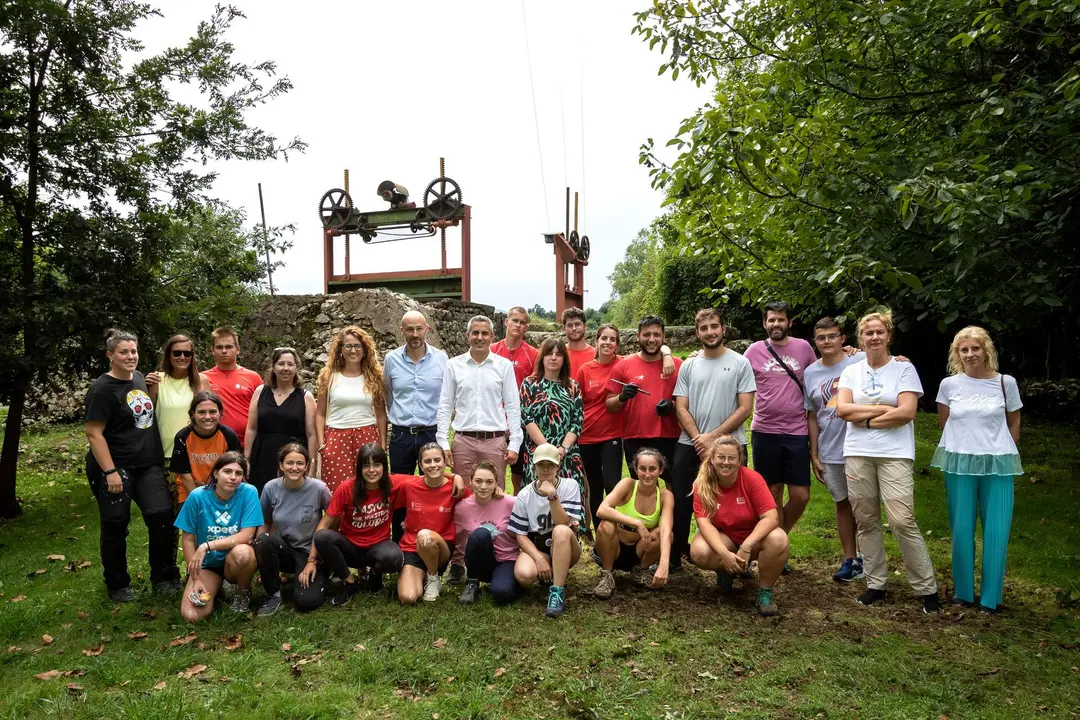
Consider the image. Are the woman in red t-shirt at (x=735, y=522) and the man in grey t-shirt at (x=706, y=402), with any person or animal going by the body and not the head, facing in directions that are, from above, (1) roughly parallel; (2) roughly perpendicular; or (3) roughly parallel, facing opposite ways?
roughly parallel

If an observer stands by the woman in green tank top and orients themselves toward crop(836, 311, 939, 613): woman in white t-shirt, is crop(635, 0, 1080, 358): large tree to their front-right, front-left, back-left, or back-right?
front-left

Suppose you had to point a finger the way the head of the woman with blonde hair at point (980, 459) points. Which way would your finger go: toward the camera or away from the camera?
toward the camera

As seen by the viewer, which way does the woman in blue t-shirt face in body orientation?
toward the camera

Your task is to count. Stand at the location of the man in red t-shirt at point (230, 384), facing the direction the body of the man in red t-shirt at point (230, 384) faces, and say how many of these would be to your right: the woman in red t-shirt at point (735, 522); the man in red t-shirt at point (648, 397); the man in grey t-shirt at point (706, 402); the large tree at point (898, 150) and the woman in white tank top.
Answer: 0

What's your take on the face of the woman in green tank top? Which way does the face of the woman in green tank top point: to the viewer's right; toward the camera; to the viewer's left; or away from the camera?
toward the camera

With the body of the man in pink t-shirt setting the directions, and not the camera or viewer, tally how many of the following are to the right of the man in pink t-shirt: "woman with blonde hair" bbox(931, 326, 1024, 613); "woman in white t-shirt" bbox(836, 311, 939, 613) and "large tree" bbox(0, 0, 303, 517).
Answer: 1

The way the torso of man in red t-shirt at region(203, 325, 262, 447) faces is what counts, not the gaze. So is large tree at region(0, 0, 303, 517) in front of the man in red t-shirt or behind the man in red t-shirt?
behind

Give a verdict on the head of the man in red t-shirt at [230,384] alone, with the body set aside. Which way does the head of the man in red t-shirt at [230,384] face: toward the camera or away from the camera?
toward the camera

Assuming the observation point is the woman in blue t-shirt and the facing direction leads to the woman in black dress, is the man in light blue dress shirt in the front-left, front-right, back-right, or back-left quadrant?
front-right

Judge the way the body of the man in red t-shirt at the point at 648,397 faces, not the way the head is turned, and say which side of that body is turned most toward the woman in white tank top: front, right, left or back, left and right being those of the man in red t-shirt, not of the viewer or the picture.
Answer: right

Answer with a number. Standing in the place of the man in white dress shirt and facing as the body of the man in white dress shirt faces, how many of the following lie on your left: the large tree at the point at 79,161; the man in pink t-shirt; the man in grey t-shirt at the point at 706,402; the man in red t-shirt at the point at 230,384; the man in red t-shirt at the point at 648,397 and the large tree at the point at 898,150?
4

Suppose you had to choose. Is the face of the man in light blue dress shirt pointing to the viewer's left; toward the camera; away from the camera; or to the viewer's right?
toward the camera

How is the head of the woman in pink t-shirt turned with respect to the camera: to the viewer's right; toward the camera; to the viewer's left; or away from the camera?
toward the camera

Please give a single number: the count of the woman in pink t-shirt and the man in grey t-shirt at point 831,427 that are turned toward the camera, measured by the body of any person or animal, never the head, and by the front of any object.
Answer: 2

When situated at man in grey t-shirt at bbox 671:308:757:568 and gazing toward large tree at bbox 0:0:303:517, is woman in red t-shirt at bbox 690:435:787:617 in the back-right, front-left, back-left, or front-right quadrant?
back-left

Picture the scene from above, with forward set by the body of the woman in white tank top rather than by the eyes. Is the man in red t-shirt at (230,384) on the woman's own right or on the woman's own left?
on the woman's own right

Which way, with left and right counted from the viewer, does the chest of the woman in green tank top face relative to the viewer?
facing the viewer

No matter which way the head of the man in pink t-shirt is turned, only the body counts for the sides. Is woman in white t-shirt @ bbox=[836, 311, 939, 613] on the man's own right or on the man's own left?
on the man's own left

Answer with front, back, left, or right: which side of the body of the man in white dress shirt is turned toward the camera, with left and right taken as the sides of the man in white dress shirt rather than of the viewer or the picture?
front

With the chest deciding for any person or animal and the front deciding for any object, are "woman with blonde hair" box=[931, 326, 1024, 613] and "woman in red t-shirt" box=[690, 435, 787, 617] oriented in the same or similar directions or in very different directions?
same or similar directions

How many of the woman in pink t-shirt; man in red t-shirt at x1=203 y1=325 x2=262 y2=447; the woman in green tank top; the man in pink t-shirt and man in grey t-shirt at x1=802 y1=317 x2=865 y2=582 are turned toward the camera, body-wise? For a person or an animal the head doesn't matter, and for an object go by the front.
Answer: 5

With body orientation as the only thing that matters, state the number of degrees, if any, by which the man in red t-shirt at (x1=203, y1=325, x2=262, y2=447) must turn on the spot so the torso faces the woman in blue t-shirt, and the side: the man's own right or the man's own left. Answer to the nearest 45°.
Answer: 0° — they already face them
